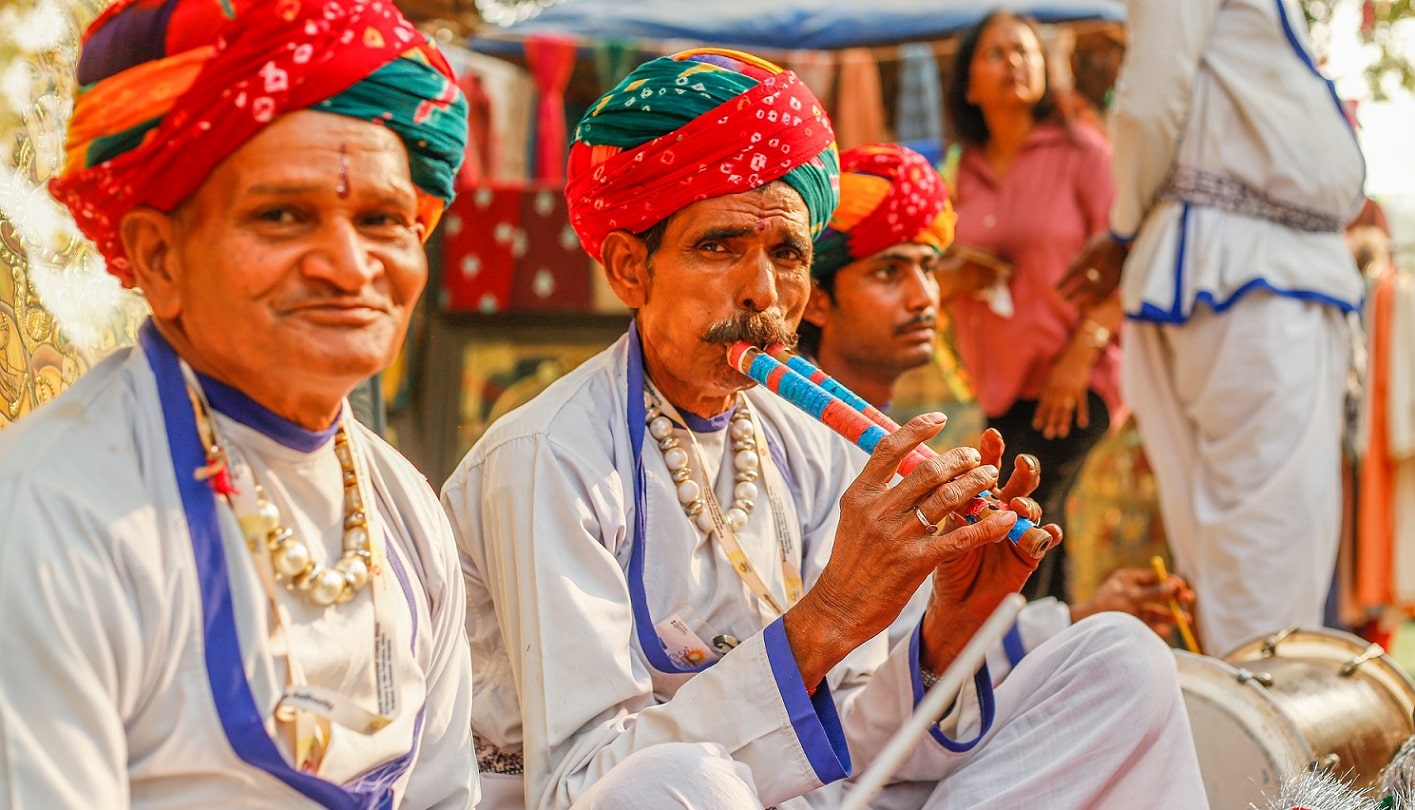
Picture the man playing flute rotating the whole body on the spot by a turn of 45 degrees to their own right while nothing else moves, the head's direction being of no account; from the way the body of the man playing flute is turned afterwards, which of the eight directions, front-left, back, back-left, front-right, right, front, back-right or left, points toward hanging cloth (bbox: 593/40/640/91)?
back

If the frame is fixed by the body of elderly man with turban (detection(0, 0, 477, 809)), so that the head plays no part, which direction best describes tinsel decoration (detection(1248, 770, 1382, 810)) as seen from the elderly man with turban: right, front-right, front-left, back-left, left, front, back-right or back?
front-left

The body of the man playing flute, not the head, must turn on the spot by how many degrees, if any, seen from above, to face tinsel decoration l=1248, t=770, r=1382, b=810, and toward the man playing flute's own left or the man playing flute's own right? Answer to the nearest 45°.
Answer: approximately 45° to the man playing flute's own left

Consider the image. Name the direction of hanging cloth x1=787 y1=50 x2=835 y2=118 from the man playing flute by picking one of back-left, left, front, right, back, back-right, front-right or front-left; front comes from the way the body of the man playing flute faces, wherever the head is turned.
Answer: back-left

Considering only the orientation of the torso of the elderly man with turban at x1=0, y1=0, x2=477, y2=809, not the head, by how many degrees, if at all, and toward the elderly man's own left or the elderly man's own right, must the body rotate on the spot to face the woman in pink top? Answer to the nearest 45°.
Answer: approximately 90° to the elderly man's own left

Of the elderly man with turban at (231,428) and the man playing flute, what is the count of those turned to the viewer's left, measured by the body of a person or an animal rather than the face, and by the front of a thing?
0

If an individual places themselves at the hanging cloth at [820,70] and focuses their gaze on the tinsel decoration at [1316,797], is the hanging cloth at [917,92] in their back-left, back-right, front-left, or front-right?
front-left

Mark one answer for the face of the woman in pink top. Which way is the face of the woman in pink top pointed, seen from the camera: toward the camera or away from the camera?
toward the camera

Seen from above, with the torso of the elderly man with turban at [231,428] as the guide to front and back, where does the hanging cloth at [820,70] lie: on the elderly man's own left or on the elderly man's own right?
on the elderly man's own left

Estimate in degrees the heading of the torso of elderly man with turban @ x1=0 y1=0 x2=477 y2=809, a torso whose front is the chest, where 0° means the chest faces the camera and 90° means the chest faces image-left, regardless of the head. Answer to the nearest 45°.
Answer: approximately 315°

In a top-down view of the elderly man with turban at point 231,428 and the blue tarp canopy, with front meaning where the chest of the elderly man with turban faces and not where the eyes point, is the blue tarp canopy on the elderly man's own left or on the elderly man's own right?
on the elderly man's own left

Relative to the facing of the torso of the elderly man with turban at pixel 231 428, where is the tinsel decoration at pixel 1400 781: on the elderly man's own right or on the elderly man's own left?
on the elderly man's own left

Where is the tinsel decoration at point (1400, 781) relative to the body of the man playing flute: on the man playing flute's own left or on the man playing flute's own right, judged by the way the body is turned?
on the man playing flute's own left

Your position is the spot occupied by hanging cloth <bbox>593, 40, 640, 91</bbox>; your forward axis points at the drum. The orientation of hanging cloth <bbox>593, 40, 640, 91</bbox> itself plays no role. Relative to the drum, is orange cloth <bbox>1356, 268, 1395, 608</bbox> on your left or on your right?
left

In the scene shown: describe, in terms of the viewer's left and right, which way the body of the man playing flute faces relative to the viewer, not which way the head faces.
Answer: facing the viewer and to the right of the viewer

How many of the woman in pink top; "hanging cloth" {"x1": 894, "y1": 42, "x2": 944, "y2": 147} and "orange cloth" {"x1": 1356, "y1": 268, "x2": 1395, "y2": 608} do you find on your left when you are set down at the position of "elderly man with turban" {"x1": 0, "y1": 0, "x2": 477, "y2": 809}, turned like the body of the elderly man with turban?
3
